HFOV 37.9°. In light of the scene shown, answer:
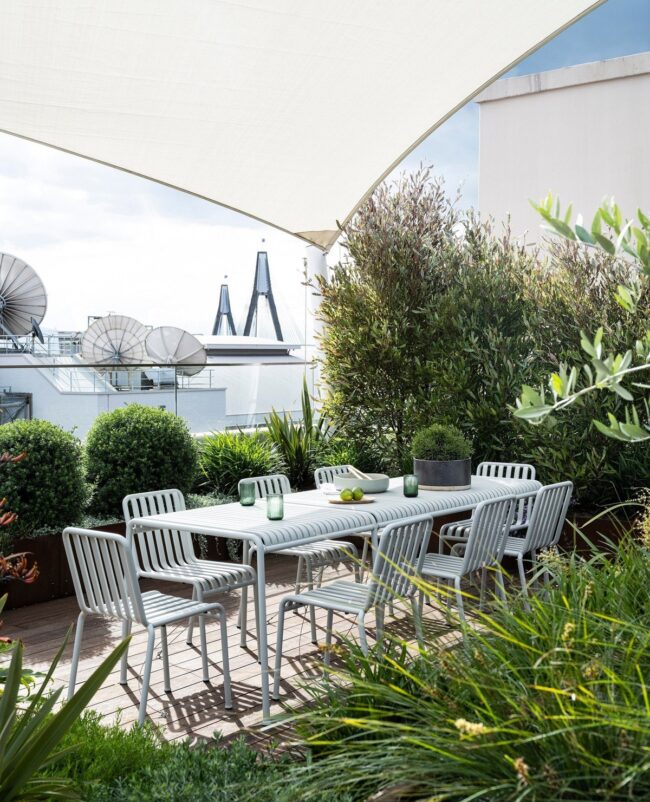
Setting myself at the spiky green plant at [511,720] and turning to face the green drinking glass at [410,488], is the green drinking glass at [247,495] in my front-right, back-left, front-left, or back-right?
front-left

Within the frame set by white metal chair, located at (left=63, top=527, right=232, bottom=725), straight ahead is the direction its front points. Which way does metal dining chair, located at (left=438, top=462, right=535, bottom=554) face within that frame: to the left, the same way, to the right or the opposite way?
the opposite way

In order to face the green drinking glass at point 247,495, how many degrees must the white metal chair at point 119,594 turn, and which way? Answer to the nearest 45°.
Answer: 0° — it already faces it

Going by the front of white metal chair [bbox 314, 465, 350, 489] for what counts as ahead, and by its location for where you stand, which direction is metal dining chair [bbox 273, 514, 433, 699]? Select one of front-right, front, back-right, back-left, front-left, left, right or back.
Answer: front-right

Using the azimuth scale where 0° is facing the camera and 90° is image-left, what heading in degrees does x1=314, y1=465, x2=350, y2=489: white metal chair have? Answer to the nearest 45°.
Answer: approximately 315°

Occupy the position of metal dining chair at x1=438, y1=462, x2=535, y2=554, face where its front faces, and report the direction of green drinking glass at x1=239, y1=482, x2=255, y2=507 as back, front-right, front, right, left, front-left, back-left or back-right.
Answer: front

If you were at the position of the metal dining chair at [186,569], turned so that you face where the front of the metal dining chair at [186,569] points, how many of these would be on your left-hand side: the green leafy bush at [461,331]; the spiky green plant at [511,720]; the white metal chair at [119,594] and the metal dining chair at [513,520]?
2

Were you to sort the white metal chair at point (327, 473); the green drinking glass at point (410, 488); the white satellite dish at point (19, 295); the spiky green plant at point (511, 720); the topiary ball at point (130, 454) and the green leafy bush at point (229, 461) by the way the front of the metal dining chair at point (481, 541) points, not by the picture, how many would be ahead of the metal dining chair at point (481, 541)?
5

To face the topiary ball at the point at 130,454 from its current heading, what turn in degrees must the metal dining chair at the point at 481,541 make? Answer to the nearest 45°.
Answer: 0° — it already faces it

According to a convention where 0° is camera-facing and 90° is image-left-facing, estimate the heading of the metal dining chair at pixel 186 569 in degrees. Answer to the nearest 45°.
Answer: approximately 315°

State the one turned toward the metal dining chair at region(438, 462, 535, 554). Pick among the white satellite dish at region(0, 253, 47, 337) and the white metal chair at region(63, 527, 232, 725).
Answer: the white metal chair

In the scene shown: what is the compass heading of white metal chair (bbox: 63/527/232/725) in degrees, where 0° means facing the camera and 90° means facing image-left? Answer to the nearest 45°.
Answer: approximately 225°

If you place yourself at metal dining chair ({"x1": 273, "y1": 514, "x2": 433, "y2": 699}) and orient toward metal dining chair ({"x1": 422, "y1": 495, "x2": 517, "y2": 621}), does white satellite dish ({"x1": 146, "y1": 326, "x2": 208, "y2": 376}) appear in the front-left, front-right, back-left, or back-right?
front-left

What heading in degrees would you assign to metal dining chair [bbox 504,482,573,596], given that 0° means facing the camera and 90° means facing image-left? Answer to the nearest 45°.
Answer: approximately 135°

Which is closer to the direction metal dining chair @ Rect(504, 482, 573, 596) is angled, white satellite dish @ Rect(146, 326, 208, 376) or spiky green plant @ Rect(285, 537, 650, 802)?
the white satellite dish
